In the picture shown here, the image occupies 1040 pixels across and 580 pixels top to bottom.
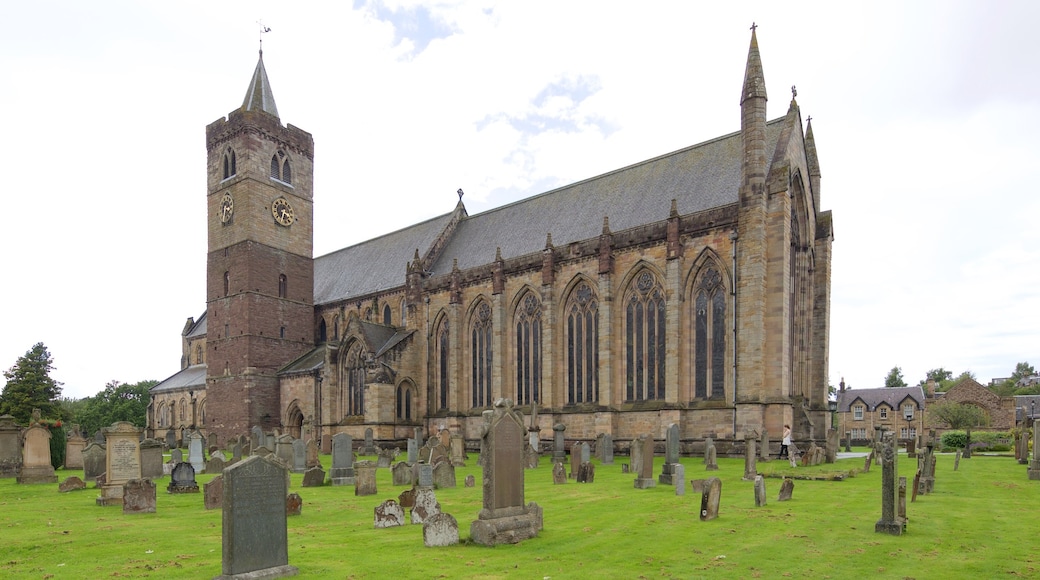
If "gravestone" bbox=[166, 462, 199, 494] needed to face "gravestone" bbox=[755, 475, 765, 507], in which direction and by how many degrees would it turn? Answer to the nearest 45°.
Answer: approximately 45° to its left

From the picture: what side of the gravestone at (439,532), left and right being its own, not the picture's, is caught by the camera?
front

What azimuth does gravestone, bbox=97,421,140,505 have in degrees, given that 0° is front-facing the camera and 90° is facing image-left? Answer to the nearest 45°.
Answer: approximately 315°

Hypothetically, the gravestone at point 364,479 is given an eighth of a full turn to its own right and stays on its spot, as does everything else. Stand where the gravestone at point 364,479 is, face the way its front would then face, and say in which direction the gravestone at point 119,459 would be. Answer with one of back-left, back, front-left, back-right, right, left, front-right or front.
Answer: front-right

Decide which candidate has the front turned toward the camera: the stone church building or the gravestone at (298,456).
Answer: the gravestone

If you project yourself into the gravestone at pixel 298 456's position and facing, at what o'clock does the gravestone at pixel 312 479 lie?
the gravestone at pixel 312 479 is roughly at 12 o'clock from the gravestone at pixel 298 456.

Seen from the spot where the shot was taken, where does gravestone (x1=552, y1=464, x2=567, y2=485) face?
facing the viewer

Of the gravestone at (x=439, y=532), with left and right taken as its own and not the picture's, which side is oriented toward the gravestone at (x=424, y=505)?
back

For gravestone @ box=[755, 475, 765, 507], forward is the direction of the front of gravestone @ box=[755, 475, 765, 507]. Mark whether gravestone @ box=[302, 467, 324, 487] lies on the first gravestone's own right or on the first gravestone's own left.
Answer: on the first gravestone's own right

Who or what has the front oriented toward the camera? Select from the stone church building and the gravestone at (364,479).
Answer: the gravestone
